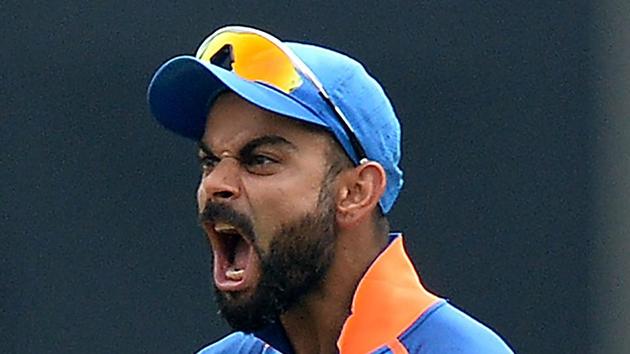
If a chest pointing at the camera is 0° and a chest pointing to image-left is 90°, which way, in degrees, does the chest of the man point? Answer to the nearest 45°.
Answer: approximately 45°

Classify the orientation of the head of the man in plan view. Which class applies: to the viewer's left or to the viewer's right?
to the viewer's left
